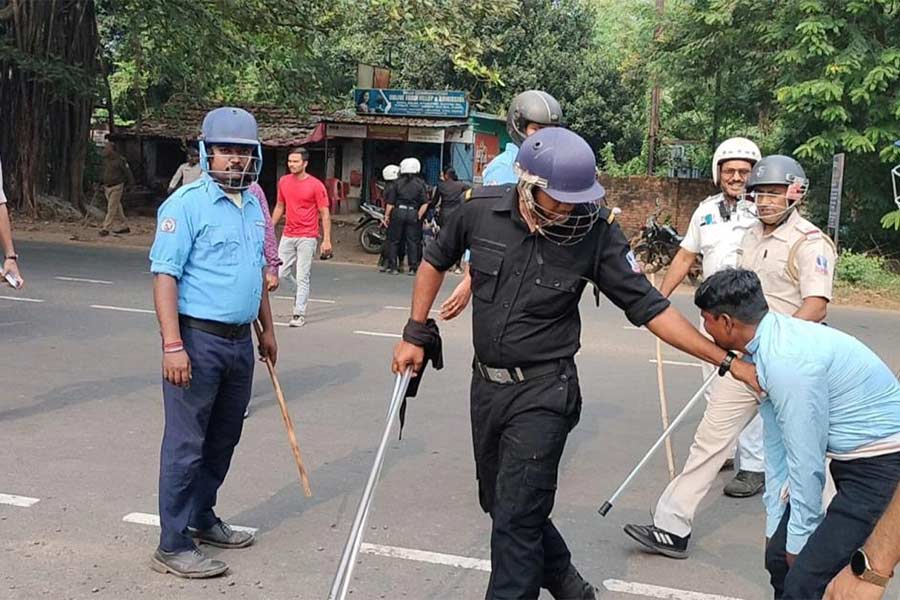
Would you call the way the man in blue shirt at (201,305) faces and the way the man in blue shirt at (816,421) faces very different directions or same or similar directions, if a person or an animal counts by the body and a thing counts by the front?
very different directions

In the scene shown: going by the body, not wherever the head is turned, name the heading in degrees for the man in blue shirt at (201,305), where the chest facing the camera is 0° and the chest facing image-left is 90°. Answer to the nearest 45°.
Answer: approximately 315°

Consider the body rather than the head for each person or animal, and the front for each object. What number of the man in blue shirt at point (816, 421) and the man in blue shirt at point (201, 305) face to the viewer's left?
1

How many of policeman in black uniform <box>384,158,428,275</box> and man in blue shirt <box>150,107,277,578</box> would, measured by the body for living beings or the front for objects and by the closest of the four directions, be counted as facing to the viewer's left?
0

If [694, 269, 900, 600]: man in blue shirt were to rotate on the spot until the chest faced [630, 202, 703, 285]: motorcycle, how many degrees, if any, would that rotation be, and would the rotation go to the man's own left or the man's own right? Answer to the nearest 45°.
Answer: approximately 90° to the man's own right

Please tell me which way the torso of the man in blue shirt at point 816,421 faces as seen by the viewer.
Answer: to the viewer's left

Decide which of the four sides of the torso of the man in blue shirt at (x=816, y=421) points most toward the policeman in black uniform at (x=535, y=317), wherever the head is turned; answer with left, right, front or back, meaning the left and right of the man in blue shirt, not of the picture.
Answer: front

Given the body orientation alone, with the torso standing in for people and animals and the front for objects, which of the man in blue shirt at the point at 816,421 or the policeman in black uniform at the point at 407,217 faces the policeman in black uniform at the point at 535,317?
the man in blue shirt
